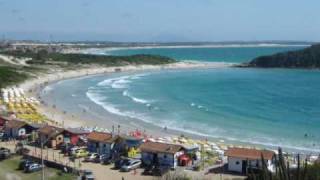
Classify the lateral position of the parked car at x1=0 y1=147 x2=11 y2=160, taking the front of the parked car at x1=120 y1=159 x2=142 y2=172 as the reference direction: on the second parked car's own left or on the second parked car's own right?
on the second parked car's own right

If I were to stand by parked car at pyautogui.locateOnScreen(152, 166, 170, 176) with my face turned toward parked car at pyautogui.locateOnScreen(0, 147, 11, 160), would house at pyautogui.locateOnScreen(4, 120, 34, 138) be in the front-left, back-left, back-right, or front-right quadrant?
front-right

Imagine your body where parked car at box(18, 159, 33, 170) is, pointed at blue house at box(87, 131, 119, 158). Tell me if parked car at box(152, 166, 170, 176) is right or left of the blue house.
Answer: right

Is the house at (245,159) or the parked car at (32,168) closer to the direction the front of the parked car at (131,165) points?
the parked car

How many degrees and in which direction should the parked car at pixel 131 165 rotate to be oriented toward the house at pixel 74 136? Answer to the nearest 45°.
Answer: approximately 90° to its right

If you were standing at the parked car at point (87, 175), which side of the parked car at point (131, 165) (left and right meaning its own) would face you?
front

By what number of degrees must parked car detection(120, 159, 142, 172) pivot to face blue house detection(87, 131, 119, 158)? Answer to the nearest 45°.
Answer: approximately 90° to its right

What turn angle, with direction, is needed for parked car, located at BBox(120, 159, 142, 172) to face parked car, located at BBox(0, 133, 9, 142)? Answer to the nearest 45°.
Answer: approximately 90° to its right

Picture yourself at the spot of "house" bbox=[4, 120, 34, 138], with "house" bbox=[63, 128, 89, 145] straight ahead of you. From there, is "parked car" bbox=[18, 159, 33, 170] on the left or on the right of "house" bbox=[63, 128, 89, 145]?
right

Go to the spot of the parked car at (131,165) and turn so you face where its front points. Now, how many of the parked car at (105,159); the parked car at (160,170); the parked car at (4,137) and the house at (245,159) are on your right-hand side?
2

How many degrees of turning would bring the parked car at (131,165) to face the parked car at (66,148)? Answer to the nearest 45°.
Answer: approximately 90° to its right

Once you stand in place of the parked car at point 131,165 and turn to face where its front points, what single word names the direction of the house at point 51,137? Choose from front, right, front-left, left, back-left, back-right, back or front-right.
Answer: right

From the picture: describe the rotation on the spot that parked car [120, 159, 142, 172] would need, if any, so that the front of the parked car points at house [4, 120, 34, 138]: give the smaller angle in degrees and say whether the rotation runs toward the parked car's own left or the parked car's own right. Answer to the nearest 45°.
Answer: approximately 90° to the parked car's own right

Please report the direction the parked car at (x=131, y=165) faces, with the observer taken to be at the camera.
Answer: facing the viewer and to the left of the viewer

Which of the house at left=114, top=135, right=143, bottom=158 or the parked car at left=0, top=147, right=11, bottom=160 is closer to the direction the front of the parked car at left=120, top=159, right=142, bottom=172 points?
the parked car

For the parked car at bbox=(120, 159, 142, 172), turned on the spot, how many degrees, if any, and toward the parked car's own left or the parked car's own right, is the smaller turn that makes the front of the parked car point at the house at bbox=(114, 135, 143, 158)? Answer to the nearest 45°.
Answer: approximately 135° to the parked car's own right

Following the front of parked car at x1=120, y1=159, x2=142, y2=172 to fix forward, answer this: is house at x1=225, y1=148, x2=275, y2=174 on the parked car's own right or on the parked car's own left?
on the parked car's own left
